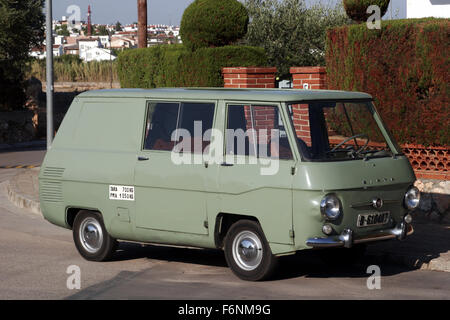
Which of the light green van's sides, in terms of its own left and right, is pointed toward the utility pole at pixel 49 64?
back

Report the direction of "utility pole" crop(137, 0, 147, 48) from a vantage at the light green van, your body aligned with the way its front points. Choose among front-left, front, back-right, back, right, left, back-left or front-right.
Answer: back-left

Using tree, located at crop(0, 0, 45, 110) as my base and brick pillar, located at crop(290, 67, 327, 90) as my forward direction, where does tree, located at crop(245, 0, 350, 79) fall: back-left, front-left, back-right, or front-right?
front-left

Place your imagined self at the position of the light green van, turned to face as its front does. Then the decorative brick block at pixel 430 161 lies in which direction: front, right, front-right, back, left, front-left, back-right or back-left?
left

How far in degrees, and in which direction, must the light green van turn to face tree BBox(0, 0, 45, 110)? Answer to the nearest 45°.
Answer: approximately 135° to its left

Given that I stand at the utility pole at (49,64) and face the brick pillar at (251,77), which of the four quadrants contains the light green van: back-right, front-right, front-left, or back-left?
front-right

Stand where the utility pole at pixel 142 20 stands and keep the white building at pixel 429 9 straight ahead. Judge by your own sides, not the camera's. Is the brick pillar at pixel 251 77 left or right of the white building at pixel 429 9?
right

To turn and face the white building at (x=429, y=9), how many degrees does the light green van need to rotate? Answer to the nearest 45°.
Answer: approximately 135° to its left

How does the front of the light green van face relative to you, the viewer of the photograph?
facing the viewer and to the right of the viewer

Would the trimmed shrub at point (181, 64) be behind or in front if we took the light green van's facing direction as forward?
behind

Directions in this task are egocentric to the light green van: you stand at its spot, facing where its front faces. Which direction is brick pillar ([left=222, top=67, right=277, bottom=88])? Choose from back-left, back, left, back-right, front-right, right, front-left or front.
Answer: back-left

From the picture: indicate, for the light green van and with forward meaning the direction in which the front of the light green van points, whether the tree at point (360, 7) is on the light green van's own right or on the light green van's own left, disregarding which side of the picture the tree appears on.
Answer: on the light green van's own left
